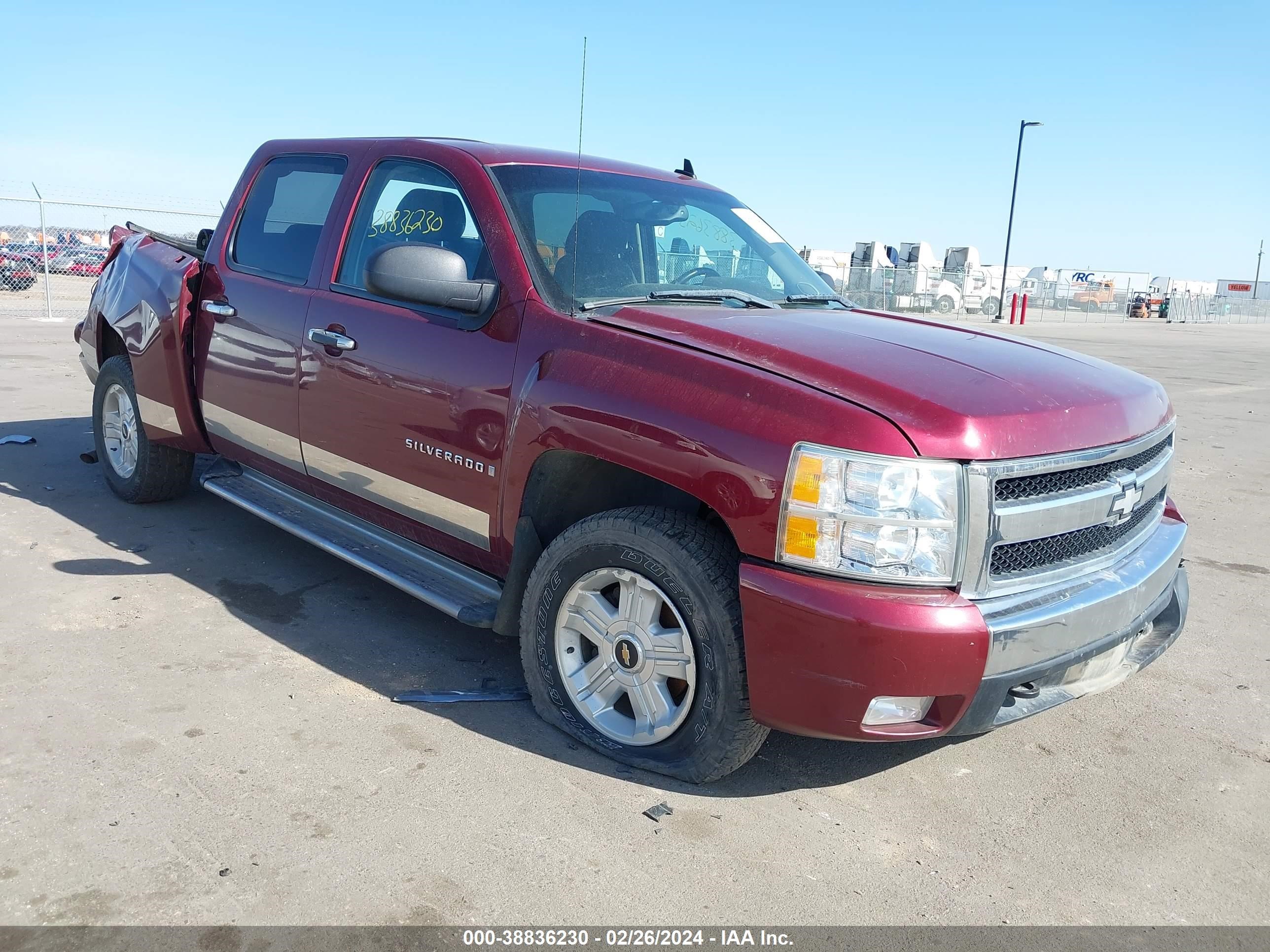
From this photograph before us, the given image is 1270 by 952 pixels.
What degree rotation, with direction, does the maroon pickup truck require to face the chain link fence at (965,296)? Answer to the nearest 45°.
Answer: approximately 135° to its left

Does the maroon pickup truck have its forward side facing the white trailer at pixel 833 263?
no

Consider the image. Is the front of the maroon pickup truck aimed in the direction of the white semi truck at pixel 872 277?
no

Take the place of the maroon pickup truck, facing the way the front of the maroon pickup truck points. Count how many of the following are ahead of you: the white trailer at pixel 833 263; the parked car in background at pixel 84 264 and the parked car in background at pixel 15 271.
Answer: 0

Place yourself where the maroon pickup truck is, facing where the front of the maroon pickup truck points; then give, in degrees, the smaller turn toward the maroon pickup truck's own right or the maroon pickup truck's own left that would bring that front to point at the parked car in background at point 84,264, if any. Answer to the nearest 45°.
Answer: approximately 180°

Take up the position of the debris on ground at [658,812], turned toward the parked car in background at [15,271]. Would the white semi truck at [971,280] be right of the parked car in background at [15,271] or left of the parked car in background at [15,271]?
right

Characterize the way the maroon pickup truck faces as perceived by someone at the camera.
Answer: facing the viewer and to the right of the viewer

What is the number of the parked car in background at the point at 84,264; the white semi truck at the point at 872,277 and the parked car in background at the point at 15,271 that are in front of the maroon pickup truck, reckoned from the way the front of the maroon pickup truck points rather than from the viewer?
0

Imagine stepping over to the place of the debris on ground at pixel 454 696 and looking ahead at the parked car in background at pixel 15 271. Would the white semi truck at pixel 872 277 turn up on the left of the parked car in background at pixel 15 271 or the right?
right
